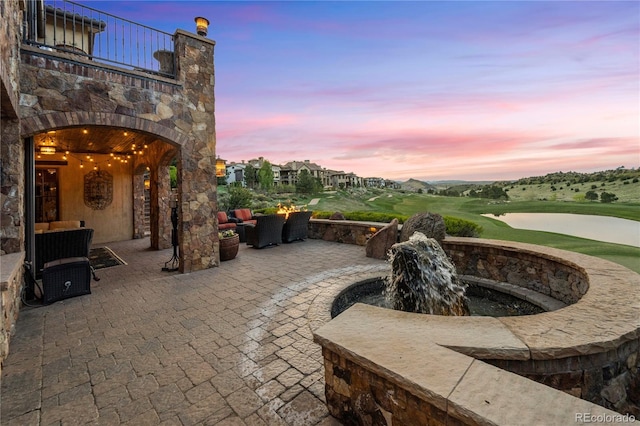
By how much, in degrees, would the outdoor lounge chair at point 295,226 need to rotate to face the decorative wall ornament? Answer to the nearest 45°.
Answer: approximately 45° to its left

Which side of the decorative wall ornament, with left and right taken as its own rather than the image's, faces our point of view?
front

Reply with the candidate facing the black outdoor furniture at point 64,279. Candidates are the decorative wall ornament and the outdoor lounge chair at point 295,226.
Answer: the decorative wall ornament

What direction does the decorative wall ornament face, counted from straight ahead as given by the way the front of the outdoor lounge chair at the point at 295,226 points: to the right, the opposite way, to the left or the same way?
the opposite way

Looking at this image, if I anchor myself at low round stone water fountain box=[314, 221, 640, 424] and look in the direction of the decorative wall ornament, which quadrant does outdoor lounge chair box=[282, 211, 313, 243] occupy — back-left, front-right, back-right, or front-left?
front-right

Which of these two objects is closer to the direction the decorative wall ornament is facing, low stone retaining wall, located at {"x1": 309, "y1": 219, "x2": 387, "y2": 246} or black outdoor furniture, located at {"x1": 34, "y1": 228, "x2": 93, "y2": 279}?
the black outdoor furniture

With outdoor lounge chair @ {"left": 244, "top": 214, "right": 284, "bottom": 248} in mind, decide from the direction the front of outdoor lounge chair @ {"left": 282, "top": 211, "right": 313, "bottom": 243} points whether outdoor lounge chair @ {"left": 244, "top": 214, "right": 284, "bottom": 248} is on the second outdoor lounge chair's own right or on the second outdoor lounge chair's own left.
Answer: on the second outdoor lounge chair's own left

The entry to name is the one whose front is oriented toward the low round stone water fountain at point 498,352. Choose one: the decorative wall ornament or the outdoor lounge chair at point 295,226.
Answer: the decorative wall ornament

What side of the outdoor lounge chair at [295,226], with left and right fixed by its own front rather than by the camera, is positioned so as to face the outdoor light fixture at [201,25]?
left

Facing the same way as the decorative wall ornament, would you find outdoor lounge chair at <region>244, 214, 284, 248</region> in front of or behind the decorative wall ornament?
in front

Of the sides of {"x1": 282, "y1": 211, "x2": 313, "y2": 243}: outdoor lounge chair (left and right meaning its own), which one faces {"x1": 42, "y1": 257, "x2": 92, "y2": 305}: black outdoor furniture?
left

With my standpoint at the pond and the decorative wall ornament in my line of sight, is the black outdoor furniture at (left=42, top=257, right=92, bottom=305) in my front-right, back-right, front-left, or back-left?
front-left

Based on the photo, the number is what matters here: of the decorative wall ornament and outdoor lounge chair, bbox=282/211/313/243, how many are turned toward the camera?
1

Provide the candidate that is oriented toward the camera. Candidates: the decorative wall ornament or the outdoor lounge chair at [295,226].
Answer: the decorative wall ornament

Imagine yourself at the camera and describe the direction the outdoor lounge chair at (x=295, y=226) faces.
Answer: facing away from the viewer and to the left of the viewer
